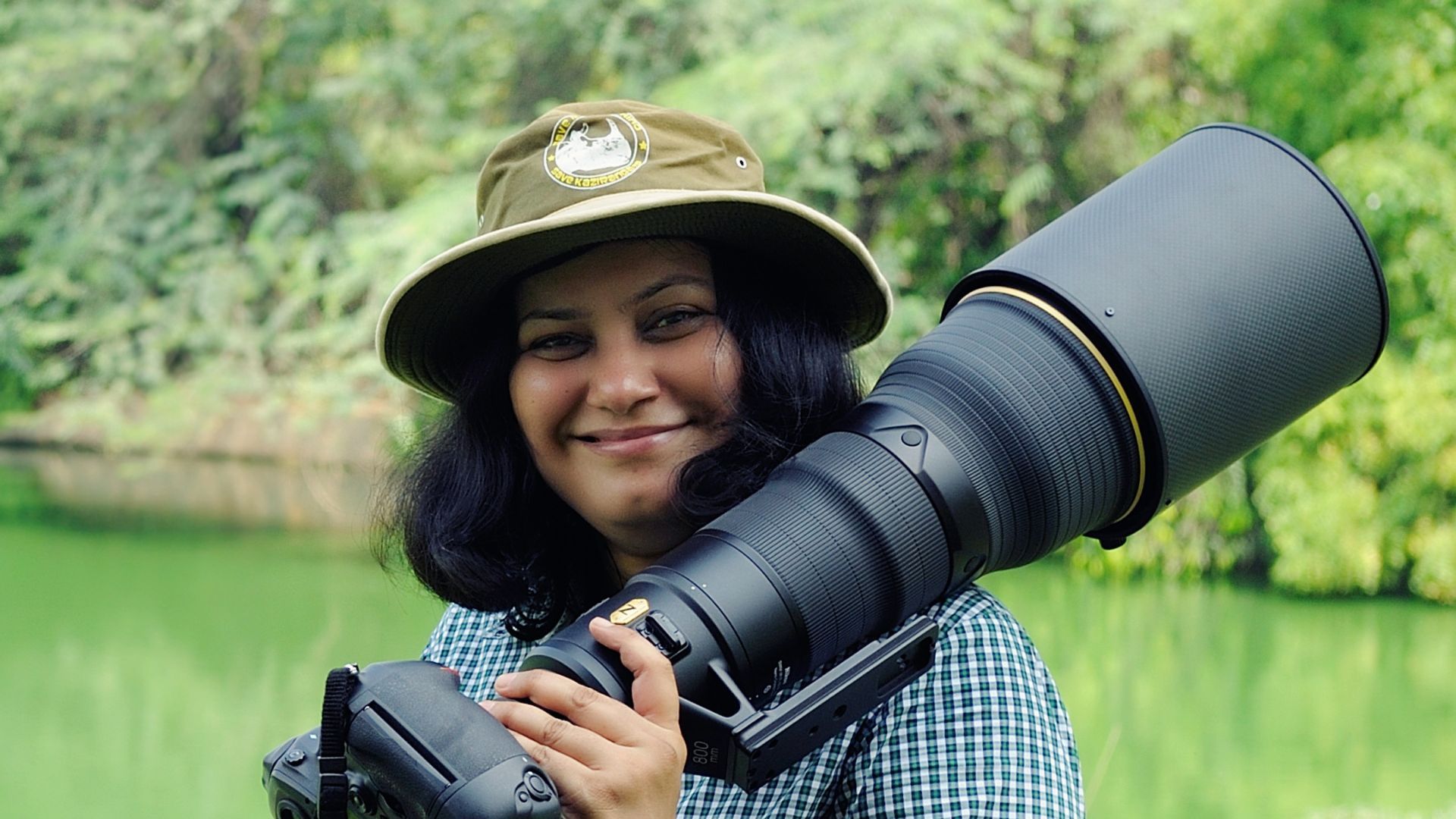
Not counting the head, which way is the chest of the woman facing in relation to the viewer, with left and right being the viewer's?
facing the viewer and to the left of the viewer

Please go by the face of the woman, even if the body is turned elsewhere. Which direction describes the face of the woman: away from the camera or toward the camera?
toward the camera
